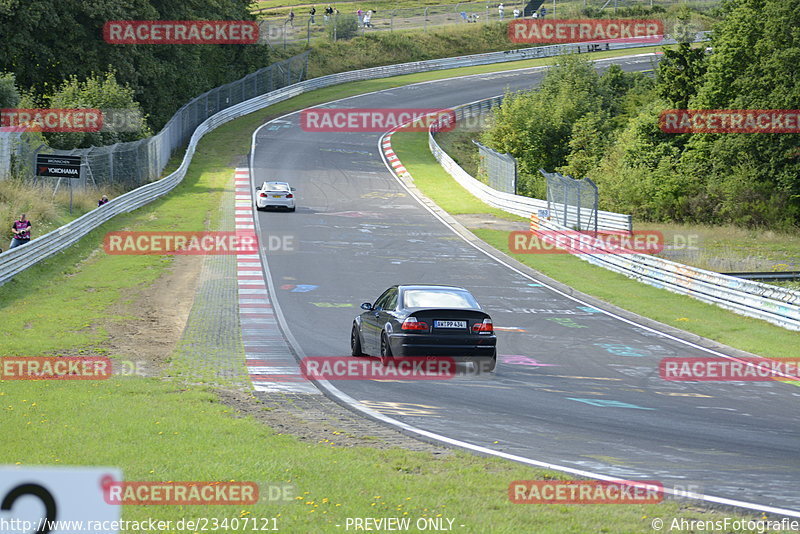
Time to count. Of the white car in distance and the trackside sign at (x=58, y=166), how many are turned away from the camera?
1

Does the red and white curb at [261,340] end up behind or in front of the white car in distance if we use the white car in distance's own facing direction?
behind

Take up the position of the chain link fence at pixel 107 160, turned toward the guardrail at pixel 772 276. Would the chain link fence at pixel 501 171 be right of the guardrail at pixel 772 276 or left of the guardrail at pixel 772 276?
left

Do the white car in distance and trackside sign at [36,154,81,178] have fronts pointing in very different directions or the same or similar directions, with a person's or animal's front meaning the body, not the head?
very different directions

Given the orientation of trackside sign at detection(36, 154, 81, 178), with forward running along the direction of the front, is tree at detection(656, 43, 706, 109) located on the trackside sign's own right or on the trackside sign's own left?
on the trackside sign's own left

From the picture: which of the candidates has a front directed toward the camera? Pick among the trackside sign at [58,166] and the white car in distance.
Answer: the trackside sign

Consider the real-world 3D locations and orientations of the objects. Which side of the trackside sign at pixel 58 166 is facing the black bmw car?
front

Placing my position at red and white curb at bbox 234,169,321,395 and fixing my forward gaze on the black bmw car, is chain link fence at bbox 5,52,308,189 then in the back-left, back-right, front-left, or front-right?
back-left

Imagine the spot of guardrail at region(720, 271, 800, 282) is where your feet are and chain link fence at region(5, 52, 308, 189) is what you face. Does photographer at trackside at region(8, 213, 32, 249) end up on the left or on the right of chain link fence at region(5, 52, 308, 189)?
left

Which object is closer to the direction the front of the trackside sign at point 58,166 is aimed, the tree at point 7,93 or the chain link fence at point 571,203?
the chain link fence

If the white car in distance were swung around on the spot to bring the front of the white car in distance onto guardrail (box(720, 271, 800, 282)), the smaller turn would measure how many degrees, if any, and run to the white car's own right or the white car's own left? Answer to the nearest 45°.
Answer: approximately 135° to the white car's own right

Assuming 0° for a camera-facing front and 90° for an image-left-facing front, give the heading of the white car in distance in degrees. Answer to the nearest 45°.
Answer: approximately 180°

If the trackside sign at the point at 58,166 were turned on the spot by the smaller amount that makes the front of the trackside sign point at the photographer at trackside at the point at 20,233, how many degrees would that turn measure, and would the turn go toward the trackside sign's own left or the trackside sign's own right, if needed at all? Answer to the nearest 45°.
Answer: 0° — it already faces them

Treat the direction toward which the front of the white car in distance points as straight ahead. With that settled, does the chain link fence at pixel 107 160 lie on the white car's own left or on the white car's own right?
on the white car's own left

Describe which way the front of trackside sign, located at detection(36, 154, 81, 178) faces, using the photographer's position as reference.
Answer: facing the viewer

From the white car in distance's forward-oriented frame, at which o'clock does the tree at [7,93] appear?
The tree is roughly at 9 o'clock from the white car in distance.
